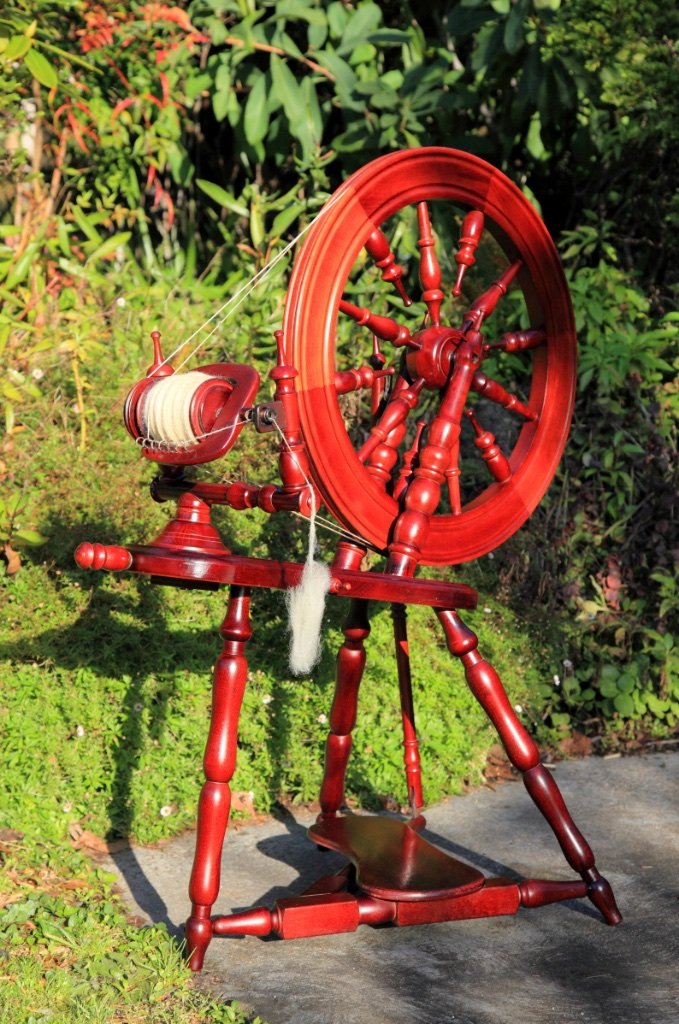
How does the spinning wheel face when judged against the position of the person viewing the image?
facing the viewer and to the right of the viewer

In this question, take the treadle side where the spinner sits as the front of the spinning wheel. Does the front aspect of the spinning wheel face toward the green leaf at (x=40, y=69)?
no
